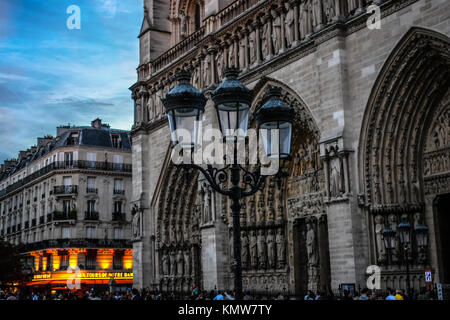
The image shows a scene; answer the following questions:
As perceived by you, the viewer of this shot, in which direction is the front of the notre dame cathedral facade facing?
facing the viewer and to the left of the viewer

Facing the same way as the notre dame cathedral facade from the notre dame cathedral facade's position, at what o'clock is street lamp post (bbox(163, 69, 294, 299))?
The street lamp post is roughly at 11 o'clock from the notre dame cathedral facade.
